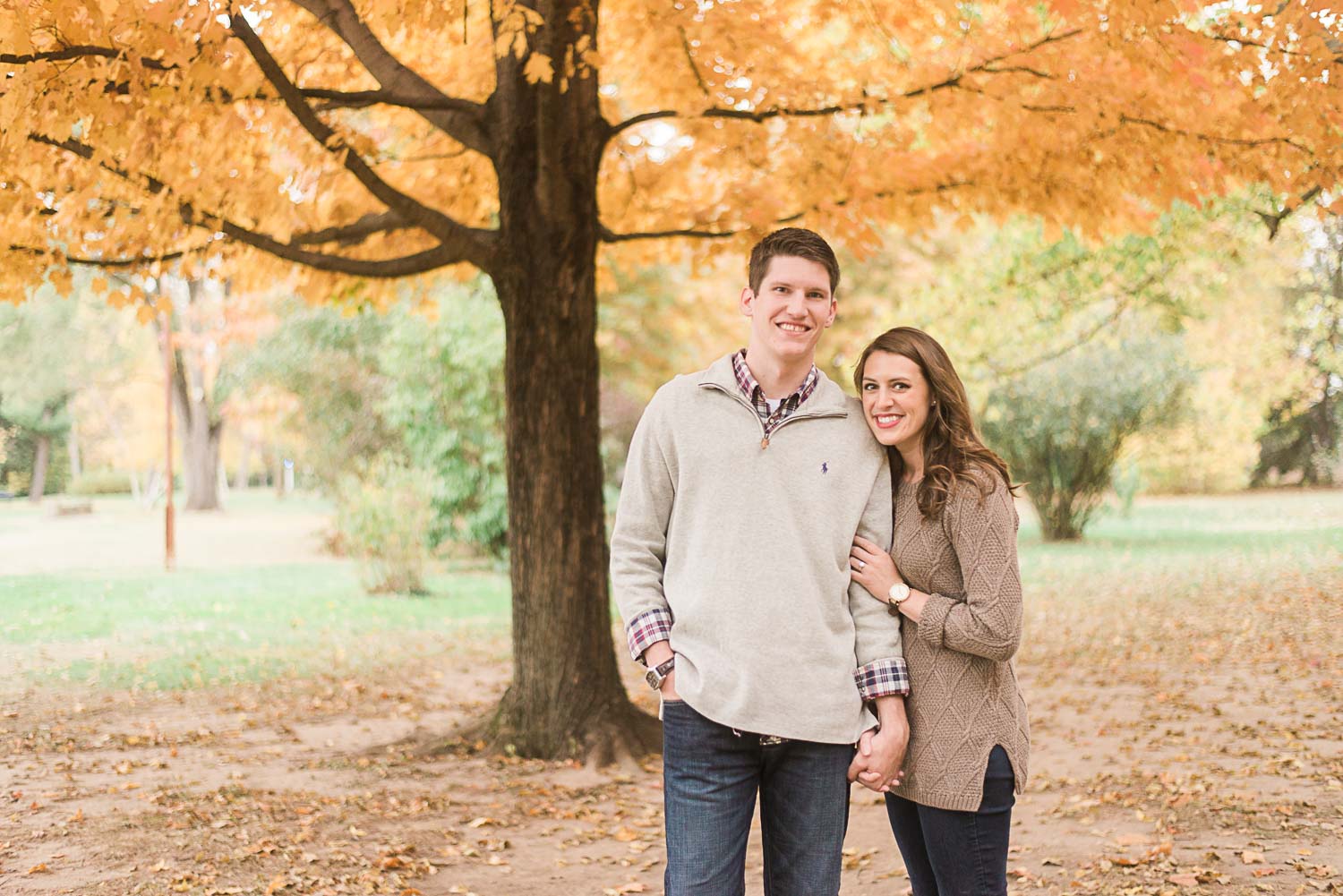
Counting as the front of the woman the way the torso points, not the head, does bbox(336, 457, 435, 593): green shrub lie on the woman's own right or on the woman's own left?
on the woman's own right

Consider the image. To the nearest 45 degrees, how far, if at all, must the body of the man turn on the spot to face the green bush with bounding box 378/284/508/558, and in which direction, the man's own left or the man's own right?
approximately 180°

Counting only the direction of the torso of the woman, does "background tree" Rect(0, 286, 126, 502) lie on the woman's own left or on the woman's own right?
on the woman's own right

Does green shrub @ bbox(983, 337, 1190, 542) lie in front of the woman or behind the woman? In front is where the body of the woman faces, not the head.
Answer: behind

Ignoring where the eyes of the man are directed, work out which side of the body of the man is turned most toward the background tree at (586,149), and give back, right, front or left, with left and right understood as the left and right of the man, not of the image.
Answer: back

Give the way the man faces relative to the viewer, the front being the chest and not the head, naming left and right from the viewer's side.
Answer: facing the viewer

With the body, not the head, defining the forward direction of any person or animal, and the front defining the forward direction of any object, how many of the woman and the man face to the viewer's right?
0

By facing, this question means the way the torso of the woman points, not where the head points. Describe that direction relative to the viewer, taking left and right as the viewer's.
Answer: facing the viewer and to the left of the viewer
